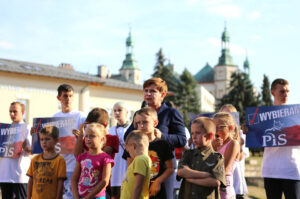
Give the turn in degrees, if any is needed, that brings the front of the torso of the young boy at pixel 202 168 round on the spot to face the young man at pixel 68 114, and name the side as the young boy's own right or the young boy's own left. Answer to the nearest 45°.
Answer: approximately 90° to the young boy's own right

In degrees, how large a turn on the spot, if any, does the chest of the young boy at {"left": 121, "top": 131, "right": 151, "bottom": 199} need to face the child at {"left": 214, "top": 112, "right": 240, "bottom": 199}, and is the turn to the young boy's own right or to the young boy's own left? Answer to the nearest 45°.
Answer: approximately 135° to the young boy's own right

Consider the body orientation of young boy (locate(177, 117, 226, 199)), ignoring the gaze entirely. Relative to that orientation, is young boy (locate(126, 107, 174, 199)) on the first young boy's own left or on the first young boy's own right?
on the first young boy's own right

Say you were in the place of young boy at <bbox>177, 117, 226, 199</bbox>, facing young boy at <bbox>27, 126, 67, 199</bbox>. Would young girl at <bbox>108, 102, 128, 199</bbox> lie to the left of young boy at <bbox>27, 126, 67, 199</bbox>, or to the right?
right

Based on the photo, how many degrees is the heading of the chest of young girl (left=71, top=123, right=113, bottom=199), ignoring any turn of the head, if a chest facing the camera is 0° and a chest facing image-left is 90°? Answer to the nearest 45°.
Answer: approximately 45°

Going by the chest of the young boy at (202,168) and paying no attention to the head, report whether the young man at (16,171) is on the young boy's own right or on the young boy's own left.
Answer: on the young boy's own right
